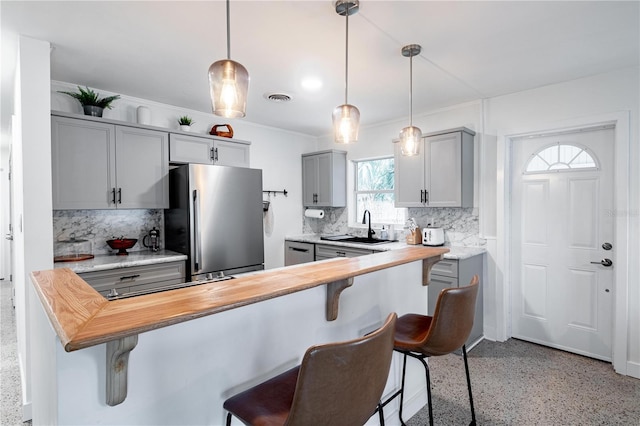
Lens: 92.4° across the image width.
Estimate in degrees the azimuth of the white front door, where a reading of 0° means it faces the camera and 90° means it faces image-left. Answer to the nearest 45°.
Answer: approximately 45°

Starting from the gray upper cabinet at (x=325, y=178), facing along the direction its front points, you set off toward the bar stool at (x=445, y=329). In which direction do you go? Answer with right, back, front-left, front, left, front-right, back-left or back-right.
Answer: front-left

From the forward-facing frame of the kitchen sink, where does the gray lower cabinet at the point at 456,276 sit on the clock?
The gray lower cabinet is roughly at 9 o'clock from the kitchen sink.

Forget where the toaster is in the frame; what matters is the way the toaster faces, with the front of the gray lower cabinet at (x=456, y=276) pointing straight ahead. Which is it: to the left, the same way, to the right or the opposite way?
the same way

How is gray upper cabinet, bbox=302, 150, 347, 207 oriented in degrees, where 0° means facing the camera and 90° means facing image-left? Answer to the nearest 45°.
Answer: approximately 45°

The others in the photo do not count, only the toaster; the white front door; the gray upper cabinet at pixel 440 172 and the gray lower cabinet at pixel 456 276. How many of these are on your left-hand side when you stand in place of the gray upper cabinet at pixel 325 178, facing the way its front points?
4

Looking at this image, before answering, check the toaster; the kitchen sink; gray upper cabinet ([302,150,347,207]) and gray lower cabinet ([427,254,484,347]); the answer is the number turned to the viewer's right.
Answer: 0

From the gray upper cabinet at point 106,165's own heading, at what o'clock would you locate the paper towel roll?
The paper towel roll is roughly at 10 o'clock from the gray upper cabinet.

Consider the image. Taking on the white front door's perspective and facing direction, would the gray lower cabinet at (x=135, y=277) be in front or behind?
in front

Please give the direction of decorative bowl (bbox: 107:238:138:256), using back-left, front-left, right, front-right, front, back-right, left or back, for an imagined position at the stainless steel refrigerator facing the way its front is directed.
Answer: back-right
